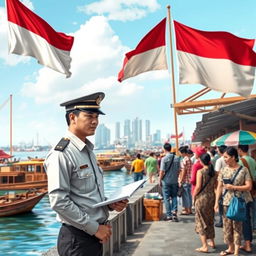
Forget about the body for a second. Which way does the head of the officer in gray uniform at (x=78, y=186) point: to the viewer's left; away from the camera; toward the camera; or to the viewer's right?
to the viewer's right

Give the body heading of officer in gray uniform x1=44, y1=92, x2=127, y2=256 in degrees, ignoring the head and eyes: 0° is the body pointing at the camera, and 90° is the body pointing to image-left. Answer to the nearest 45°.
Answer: approximately 315°

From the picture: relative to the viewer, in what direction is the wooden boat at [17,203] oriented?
to the viewer's right

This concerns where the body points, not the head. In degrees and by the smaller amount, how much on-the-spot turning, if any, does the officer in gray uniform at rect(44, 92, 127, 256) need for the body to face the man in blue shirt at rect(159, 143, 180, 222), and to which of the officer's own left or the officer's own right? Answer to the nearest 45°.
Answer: approximately 135° to the officer's own left
